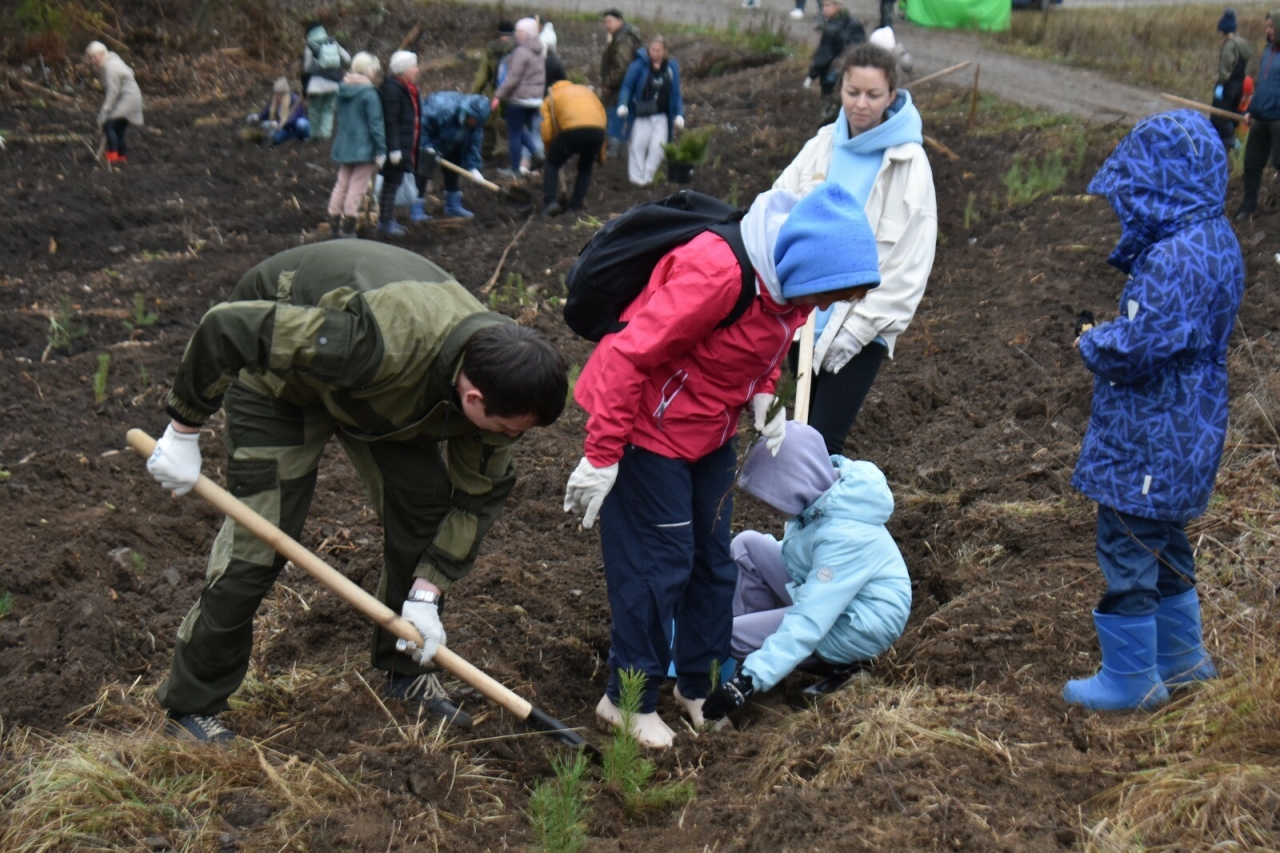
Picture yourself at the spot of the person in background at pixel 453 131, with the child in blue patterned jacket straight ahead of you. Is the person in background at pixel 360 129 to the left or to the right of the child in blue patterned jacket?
right

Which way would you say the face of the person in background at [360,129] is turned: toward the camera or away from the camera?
away from the camera

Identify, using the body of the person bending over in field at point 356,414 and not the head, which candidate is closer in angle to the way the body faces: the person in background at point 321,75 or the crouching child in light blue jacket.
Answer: the crouching child in light blue jacket

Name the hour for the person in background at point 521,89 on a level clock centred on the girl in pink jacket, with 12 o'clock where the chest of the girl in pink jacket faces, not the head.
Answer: The person in background is roughly at 7 o'clock from the girl in pink jacket.

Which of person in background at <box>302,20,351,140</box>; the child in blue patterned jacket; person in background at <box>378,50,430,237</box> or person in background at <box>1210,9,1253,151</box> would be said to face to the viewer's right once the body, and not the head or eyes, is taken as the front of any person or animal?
person in background at <box>378,50,430,237</box>

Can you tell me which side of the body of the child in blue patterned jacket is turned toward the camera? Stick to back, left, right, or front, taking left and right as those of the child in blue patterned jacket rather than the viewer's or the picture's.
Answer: left

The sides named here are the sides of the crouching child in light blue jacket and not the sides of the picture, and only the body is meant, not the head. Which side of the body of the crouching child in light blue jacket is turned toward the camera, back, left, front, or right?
left

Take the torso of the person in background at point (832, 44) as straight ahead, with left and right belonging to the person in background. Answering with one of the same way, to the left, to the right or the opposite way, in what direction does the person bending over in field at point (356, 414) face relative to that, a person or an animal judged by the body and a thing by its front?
to the left

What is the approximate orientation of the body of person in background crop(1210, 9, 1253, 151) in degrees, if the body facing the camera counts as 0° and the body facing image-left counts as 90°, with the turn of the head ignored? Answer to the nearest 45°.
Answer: approximately 90°

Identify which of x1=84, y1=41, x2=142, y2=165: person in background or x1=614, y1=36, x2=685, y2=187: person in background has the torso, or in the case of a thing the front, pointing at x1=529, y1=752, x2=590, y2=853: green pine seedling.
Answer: x1=614, y1=36, x2=685, y2=187: person in background

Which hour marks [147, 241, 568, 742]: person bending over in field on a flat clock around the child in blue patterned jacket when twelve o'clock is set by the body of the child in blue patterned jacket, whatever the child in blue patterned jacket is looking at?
The person bending over in field is roughly at 11 o'clock from the child in blue patterned jacket.

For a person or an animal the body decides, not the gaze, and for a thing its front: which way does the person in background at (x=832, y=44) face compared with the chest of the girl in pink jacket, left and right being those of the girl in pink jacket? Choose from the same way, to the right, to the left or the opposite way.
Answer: to the right

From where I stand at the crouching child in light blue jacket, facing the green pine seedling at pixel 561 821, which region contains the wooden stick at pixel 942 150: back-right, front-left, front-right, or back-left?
back-right

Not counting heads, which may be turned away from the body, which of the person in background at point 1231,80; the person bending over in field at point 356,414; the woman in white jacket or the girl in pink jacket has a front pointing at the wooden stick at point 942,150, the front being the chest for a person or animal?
the person in background

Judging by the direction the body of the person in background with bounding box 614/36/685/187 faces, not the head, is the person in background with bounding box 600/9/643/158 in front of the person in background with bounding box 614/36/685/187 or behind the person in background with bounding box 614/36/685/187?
behind
